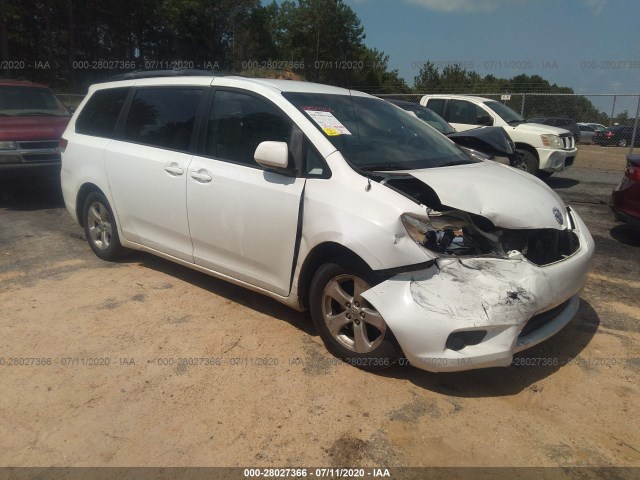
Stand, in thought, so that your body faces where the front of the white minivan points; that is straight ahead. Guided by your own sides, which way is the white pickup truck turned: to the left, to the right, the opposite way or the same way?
the same way

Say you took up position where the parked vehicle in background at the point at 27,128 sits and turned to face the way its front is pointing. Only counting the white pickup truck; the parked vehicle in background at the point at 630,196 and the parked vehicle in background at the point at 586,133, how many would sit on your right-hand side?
0

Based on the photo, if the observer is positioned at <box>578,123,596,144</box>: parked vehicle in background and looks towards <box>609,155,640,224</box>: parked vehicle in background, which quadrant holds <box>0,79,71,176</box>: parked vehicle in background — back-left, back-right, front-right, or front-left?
front-right

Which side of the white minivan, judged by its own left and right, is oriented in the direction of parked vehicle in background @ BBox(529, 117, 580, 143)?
left

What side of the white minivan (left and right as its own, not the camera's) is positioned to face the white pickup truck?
left

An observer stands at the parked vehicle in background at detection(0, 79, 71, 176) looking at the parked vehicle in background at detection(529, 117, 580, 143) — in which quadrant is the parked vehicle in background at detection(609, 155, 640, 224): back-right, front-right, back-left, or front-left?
front-right

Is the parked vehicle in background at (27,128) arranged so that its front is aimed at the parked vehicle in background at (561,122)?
no

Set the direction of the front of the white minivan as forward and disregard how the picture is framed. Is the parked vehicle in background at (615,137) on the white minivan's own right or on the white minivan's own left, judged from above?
on the white minivan's own left

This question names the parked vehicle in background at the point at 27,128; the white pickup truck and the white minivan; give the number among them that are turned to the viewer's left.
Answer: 0

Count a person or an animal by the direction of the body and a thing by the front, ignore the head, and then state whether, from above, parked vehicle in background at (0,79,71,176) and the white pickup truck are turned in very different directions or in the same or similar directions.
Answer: same or similar directions

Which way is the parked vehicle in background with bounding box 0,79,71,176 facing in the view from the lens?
facing the viewer

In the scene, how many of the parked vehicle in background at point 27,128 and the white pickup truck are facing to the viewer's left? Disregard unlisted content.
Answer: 0

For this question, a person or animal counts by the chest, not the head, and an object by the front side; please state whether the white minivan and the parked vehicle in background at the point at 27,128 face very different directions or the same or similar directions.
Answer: same or similar directions
